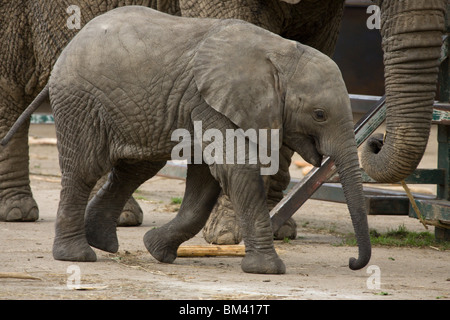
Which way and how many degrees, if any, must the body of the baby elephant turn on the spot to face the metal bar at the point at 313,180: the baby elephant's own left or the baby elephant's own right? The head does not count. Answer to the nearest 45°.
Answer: approximately 45° to the baby elephant's own left

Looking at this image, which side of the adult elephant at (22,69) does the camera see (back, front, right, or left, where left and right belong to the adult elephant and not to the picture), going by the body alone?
right

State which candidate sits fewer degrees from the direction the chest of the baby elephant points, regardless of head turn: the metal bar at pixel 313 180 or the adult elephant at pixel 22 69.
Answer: the metal bar

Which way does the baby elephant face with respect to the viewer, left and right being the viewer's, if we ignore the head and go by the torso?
facing to the right of the viewer

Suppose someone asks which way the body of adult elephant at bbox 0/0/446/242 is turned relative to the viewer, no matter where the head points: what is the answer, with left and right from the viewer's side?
facing to the right of the viewer

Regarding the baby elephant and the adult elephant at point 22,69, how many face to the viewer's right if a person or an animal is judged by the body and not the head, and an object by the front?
2

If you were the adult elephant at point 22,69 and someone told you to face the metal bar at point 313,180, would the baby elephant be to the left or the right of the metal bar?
right
